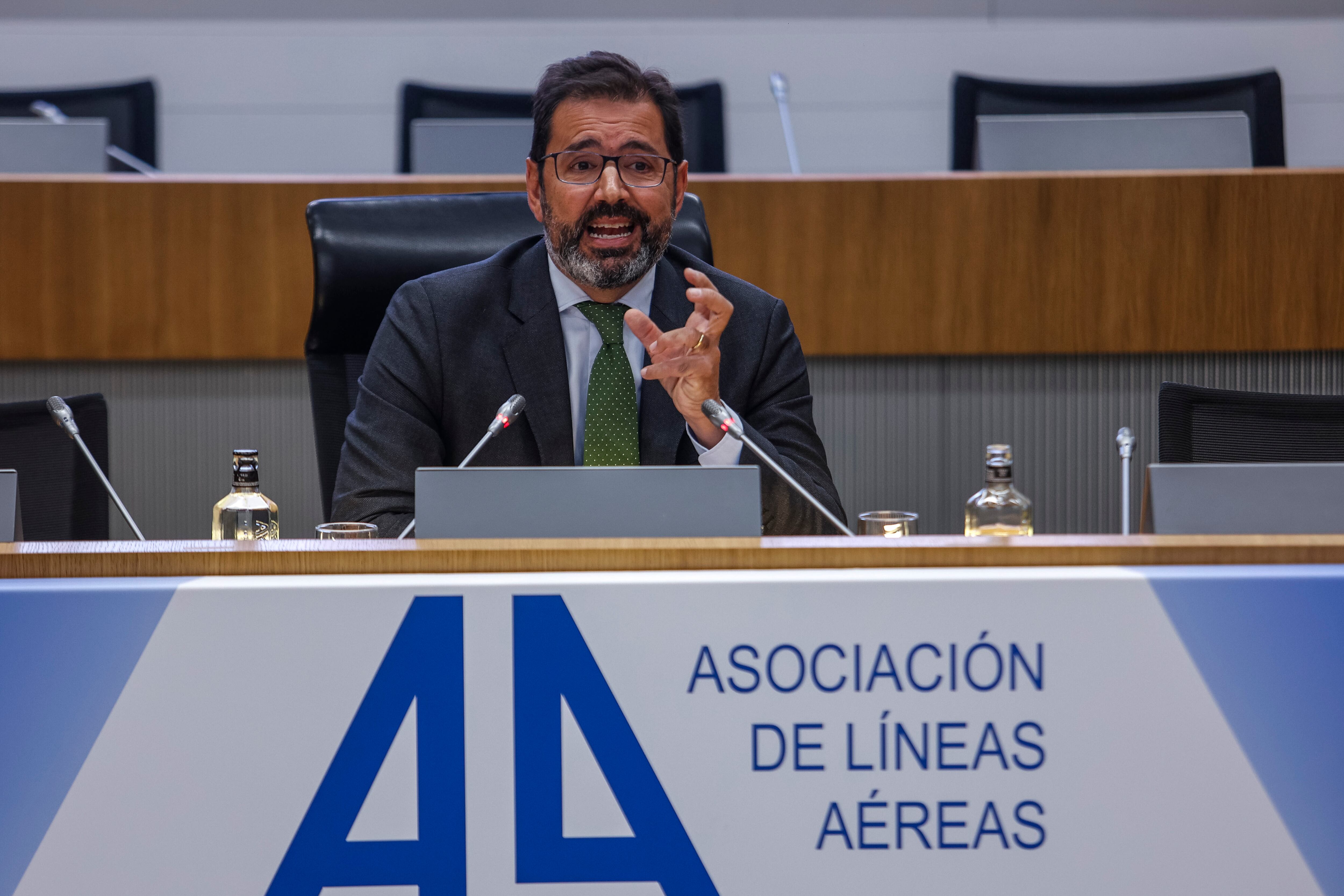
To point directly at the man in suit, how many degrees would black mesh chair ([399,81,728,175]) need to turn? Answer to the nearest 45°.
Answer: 0° — it already faces them

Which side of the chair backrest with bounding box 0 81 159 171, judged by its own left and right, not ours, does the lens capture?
front

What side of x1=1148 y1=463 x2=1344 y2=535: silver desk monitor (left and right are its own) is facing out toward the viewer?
back

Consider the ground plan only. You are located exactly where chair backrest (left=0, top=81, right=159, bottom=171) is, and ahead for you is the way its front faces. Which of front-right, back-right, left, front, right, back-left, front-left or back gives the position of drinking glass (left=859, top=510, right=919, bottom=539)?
front

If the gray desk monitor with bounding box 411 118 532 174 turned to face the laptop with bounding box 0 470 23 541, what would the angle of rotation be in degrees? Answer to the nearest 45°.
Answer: approximately 180°

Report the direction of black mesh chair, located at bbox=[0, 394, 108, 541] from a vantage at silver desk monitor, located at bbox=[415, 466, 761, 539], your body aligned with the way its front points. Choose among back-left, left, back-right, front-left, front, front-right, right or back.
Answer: front-left

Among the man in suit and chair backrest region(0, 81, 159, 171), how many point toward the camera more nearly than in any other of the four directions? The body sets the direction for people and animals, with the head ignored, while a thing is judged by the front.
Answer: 2

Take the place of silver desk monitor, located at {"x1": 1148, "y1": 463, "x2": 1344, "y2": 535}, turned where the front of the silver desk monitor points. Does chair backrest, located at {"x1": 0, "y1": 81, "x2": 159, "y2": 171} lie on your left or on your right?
on your left

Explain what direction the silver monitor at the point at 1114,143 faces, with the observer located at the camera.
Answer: facing away from the viewer

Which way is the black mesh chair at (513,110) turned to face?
toward the camera

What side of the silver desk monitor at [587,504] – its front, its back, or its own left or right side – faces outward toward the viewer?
back

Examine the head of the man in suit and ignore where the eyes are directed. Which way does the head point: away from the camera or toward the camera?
toward the camera

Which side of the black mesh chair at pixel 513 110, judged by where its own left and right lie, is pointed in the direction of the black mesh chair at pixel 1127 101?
left

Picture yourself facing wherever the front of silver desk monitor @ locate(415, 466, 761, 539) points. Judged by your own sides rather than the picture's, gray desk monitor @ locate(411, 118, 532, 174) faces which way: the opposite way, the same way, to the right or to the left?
the same way

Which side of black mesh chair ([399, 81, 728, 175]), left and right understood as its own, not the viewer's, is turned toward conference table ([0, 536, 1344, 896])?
front

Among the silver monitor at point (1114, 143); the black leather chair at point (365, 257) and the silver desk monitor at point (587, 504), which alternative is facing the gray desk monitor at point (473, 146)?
the silver desk monitor at point (587, 504)

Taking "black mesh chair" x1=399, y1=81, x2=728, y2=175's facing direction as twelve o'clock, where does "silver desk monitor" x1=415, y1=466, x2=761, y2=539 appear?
The silver desk monitor is roughly at 12 o'clock from the black mesh chair.

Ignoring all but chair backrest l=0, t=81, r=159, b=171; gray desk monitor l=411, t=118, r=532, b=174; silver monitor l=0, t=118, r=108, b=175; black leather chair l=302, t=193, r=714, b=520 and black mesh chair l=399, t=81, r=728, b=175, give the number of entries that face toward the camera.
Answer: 3

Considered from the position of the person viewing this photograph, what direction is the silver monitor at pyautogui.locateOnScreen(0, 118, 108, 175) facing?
facing away from the viewer
